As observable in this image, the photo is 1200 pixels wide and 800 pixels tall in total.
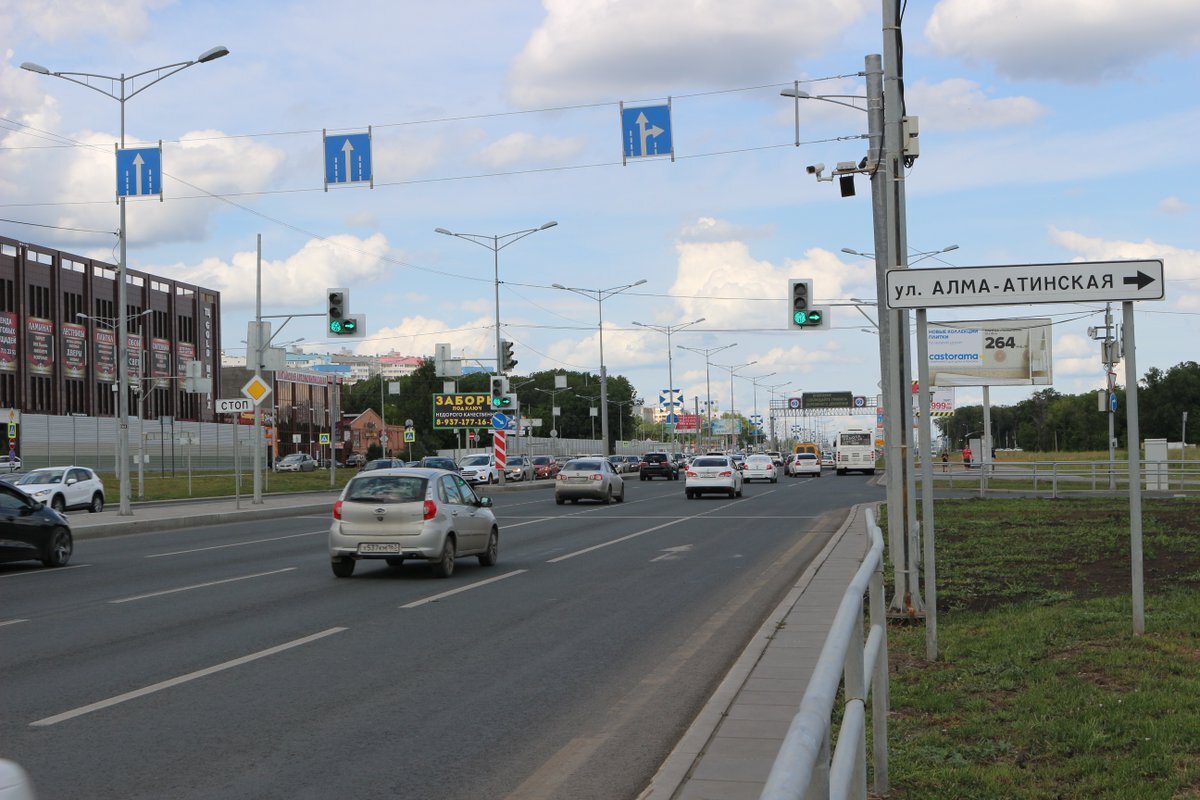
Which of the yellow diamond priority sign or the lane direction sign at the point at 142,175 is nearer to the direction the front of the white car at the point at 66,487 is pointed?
the lane direction sign

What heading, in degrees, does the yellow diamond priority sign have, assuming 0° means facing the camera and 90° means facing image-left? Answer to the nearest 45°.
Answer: approximately 0°

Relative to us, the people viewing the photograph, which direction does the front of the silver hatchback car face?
facing away from the viewer and to the right of the viewer

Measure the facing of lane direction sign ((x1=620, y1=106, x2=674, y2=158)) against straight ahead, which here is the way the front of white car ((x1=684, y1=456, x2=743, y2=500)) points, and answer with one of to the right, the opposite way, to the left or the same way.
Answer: the opposite way

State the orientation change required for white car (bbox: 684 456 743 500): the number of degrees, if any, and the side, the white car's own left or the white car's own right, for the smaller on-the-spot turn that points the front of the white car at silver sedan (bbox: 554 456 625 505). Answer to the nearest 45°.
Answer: approximately 135° to the white car's own left

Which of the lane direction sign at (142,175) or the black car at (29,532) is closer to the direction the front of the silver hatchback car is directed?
the lane direction sign

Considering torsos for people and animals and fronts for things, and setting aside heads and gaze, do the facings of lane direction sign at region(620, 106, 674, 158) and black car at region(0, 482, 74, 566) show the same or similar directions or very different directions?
very different directions

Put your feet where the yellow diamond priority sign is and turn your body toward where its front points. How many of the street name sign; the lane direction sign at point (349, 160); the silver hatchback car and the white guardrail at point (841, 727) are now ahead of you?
4

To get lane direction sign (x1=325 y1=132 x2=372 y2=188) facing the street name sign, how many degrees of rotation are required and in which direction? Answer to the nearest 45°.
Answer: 0° — it already faces it

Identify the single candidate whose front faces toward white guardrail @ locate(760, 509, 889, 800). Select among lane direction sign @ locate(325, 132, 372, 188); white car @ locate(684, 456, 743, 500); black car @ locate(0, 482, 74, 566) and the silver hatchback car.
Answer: the lane direction sign
